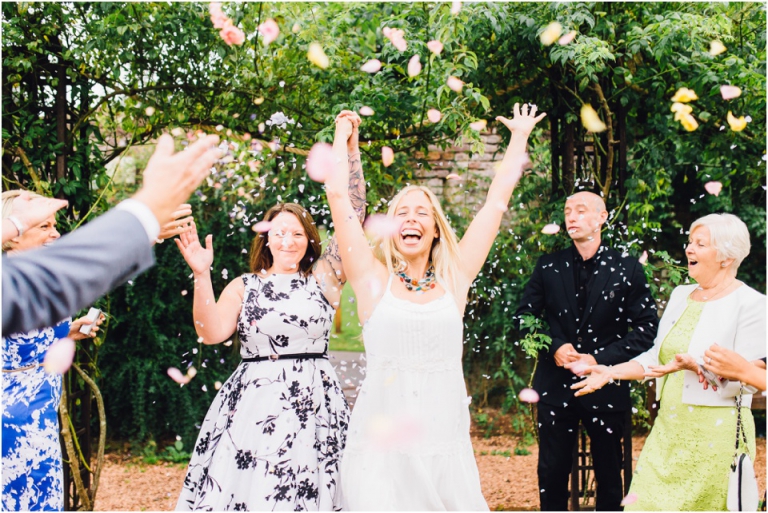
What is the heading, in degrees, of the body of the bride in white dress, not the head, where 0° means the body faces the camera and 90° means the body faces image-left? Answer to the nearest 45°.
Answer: approximately 0°

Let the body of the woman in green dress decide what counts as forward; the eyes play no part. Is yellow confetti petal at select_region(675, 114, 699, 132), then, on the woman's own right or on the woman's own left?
on the woman's own right

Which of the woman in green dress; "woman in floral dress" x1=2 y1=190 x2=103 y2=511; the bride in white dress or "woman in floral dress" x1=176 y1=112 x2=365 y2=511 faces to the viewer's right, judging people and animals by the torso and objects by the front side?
"woman in floral dress" x1=2 y1=190 x2=103 y2=511

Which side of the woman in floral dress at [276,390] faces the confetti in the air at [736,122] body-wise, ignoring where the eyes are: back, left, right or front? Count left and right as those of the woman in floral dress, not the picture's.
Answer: left

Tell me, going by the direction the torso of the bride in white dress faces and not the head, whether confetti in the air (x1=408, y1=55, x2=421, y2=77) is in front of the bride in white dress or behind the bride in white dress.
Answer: behind

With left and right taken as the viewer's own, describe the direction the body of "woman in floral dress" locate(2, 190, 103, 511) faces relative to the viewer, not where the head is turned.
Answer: facing to the right of the viewer
